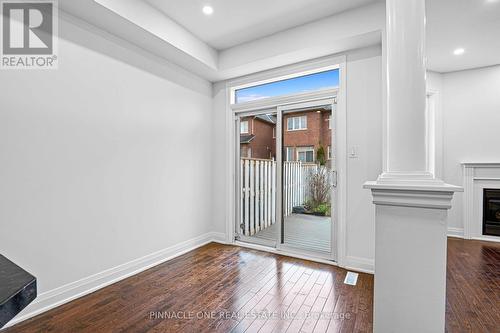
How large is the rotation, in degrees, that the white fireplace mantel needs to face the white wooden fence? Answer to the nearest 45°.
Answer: approximately 45° to its right

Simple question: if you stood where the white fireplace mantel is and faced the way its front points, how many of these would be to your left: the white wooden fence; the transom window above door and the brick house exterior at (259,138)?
0

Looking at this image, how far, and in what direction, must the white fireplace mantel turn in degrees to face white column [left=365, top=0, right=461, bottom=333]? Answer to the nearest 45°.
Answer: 0° — it already faces it

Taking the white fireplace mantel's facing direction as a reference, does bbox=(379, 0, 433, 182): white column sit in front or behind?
in front

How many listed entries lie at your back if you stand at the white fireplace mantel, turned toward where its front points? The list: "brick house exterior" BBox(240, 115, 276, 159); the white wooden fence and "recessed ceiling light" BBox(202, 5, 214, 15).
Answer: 0

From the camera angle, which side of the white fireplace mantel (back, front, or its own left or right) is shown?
front

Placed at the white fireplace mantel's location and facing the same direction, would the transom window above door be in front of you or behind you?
in front

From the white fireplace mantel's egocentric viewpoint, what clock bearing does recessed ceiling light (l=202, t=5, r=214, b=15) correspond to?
The recessed ceiling light is roughly at 1 o'clock from the white fireplace mantel.

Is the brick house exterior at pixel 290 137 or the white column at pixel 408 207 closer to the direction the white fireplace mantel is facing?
the white column
